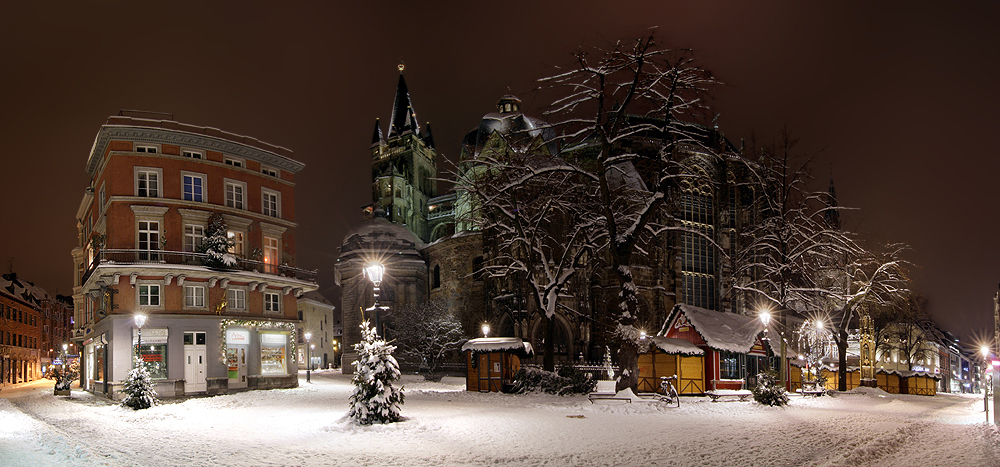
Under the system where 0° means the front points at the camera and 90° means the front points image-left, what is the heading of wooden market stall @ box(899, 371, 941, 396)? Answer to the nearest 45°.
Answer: approximately 0°

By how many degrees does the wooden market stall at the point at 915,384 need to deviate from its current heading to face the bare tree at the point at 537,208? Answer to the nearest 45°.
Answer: approximately 45° to its right

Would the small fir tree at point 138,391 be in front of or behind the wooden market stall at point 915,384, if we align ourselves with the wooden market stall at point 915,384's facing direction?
in front

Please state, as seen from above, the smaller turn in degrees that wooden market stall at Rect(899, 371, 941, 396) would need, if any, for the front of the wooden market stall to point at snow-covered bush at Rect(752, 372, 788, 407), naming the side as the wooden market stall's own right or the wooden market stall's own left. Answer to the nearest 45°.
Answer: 0° — it already faces it

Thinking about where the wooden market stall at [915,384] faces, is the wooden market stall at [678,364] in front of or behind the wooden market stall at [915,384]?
in front

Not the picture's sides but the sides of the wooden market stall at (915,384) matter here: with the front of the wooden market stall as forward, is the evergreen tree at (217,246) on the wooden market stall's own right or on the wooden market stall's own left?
on the wooden market stall's own right

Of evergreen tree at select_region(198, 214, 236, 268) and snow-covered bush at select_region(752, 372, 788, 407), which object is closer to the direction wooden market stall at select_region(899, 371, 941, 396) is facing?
the snow-covered bush
